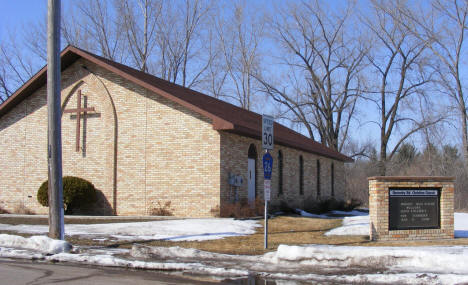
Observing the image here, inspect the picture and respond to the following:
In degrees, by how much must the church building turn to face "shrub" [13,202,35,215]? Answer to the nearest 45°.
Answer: approximately 90° to its right

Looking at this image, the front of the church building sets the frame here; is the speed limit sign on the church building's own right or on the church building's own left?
on the church building's own left

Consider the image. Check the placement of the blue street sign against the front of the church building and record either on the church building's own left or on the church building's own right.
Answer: on the church building's own left

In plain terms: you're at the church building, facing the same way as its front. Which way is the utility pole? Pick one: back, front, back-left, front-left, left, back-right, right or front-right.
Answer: front-left

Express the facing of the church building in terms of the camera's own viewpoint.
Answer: facing the viewer and to the left of the viewer
